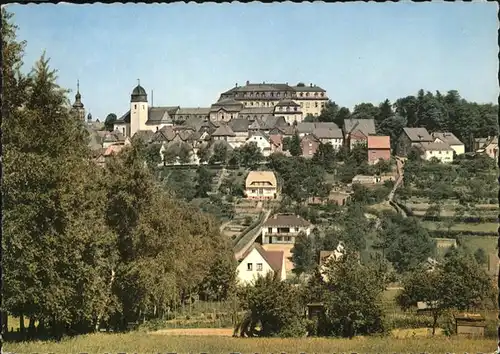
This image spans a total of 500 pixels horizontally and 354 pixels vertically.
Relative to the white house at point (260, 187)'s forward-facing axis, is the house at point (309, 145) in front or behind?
behind

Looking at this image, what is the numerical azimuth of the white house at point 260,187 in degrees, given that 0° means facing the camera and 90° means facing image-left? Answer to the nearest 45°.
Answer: approximately 0°

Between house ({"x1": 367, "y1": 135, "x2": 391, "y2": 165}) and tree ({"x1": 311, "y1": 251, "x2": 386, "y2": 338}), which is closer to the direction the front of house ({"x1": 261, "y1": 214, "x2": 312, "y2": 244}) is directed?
the tree

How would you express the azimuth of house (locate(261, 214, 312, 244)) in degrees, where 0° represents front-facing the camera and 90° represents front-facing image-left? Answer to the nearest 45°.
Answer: approximately 0°

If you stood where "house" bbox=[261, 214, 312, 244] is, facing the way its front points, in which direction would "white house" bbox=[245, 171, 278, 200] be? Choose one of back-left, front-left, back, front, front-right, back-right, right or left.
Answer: back

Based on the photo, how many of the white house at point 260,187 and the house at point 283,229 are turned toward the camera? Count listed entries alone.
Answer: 2

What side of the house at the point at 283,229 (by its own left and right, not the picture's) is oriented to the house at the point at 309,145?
back

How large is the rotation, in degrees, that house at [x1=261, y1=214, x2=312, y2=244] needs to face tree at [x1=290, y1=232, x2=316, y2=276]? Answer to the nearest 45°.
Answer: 0° — it already faces it

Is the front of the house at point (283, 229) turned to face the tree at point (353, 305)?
yes

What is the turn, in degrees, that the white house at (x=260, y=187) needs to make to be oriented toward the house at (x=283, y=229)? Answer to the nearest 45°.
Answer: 0° — it already faces it

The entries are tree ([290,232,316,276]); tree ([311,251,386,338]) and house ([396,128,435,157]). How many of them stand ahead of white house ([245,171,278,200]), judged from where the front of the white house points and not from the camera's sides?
2

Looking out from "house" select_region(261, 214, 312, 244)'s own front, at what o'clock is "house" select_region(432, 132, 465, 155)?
"house" select_region(432, 132, 465, 155) is roughly at 7 o'clock from "house" select_region(261, 214, 312, 244).

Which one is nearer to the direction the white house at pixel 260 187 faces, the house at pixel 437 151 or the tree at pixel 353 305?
the tree

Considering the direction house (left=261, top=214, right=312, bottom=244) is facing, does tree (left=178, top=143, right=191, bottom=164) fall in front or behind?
behind

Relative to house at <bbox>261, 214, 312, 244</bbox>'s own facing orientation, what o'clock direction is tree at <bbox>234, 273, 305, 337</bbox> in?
The tree is roughly at 12 o'clock from the house.

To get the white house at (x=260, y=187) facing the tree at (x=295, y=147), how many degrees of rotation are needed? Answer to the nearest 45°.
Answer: approximately 180°
